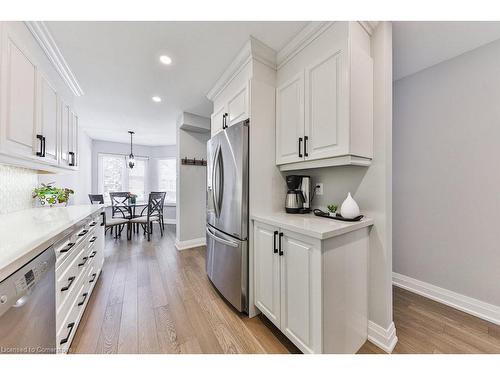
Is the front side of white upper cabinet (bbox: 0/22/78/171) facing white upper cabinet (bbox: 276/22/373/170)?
no

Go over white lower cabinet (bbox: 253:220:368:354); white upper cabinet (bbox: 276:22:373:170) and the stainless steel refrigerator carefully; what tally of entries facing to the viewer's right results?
0

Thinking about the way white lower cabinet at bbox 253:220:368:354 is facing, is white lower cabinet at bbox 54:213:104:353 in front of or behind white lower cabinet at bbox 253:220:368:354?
in front

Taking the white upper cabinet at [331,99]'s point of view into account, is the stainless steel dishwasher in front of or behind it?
in front

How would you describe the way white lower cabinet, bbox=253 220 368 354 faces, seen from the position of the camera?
facing the viewer and to the left of the viewer

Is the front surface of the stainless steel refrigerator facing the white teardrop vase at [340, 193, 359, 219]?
no

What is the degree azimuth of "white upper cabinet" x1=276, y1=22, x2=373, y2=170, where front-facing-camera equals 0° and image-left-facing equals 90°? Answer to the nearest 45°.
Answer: approximately 45°

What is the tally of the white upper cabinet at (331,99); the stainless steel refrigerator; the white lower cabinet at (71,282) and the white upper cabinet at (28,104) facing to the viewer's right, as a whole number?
2

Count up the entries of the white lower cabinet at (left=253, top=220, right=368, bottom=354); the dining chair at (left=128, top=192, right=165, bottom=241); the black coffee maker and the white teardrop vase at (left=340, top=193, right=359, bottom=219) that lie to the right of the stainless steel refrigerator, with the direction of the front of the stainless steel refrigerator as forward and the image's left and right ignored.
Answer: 1

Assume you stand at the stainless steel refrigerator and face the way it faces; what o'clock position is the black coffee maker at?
The black coffee maker is roughly at 8 o'clock from the stainless steel refrigerator.

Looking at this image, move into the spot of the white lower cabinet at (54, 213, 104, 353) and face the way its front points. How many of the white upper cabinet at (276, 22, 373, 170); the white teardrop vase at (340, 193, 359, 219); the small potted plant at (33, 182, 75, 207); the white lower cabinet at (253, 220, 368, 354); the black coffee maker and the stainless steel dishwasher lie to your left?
1

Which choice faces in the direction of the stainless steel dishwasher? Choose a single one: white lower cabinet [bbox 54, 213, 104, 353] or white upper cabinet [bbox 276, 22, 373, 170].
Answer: the white upper cabinet

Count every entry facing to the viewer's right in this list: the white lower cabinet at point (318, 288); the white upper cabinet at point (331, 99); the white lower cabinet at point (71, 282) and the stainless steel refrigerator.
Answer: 1

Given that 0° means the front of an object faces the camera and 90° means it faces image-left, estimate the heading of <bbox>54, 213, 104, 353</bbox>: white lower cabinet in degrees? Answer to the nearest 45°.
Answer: approximately 270°

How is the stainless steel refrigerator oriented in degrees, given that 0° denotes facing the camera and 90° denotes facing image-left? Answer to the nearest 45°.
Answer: approximately 45°

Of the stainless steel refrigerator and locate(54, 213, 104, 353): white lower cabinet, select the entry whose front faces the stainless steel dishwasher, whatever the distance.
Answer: the stainless steel refrigerator

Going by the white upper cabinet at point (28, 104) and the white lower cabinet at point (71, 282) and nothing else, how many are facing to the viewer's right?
2
